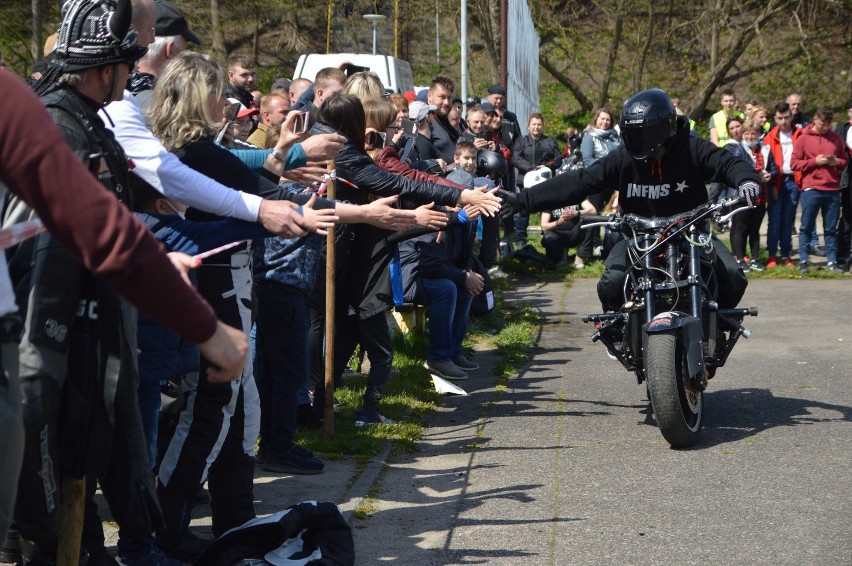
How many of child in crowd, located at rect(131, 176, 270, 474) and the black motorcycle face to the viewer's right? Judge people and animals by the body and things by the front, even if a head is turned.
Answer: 1

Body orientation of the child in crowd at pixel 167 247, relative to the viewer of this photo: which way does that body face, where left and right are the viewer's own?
facing to the right of the viewer

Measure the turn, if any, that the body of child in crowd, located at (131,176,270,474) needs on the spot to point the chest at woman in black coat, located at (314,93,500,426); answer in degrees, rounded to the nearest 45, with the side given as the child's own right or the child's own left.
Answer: approximately 45° to the child's own left

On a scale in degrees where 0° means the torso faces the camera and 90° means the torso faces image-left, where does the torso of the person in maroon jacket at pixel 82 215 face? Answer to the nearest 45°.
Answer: approximately 270°

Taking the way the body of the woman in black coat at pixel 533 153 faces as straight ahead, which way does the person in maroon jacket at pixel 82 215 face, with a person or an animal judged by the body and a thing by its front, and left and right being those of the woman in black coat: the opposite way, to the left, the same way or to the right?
to the left

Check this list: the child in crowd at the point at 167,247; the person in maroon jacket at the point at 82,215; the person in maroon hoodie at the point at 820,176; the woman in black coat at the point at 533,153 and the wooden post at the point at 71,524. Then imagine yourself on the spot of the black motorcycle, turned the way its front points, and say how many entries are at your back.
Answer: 2

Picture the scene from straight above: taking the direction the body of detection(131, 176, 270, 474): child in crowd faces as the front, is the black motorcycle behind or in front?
in front

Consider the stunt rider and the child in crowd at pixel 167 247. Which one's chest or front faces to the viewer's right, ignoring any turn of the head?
the child in crowd
